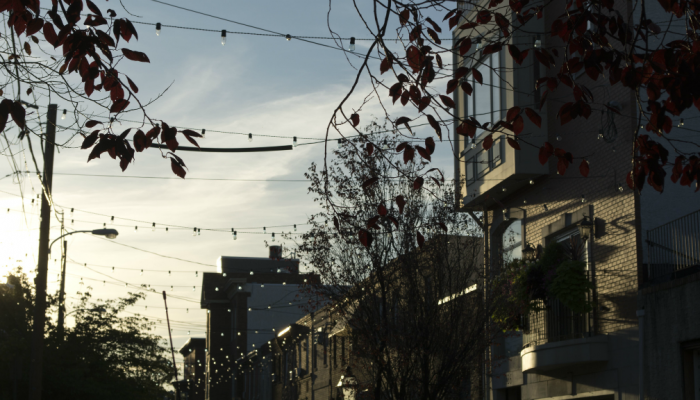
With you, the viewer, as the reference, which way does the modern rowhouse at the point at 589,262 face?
facing the viewer and to the left of the viewer

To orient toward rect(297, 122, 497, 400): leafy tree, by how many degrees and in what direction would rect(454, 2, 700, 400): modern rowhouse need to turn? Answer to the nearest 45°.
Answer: approximately 45° to its right
